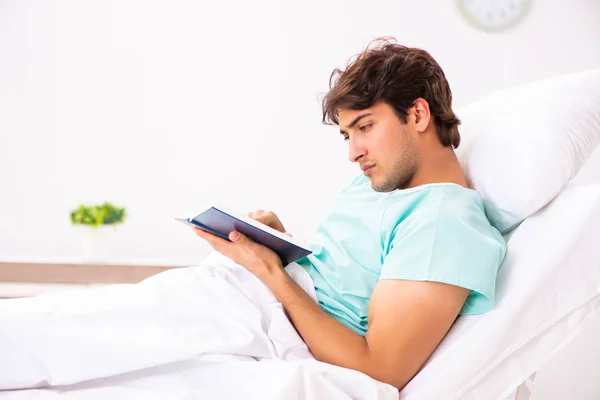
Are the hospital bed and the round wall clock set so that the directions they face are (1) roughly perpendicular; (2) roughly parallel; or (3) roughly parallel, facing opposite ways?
roughly perpendicular

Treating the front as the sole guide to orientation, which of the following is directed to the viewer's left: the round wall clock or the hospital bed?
the hospital bed

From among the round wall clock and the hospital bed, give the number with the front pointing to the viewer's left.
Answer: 1

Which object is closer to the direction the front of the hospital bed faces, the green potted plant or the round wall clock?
the green potted plant

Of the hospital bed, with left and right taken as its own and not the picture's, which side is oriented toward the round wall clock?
right

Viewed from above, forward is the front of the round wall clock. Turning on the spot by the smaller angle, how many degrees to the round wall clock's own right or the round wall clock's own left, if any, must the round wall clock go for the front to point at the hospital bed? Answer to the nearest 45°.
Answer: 0° — it already faces it

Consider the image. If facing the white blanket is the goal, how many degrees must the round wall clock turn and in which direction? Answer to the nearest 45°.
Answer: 0° — it already faces it

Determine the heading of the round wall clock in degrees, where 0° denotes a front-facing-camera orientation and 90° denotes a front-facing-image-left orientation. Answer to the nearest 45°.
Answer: approximately 0°

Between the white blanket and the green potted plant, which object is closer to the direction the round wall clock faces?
the white blanket

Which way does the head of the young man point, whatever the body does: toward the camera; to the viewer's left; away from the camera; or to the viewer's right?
to the viewer's left

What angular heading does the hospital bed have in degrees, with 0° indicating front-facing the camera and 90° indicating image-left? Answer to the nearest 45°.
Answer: approximately 90°
